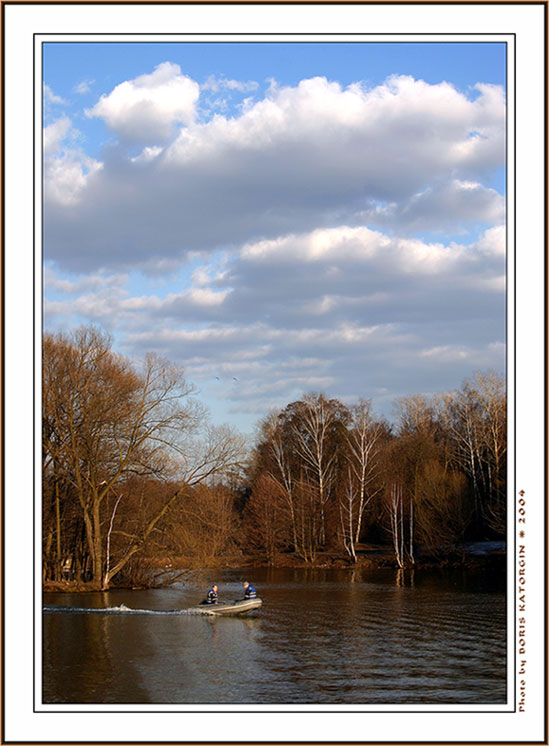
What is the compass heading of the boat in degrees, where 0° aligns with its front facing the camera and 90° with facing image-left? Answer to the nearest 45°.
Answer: approximately 270°
